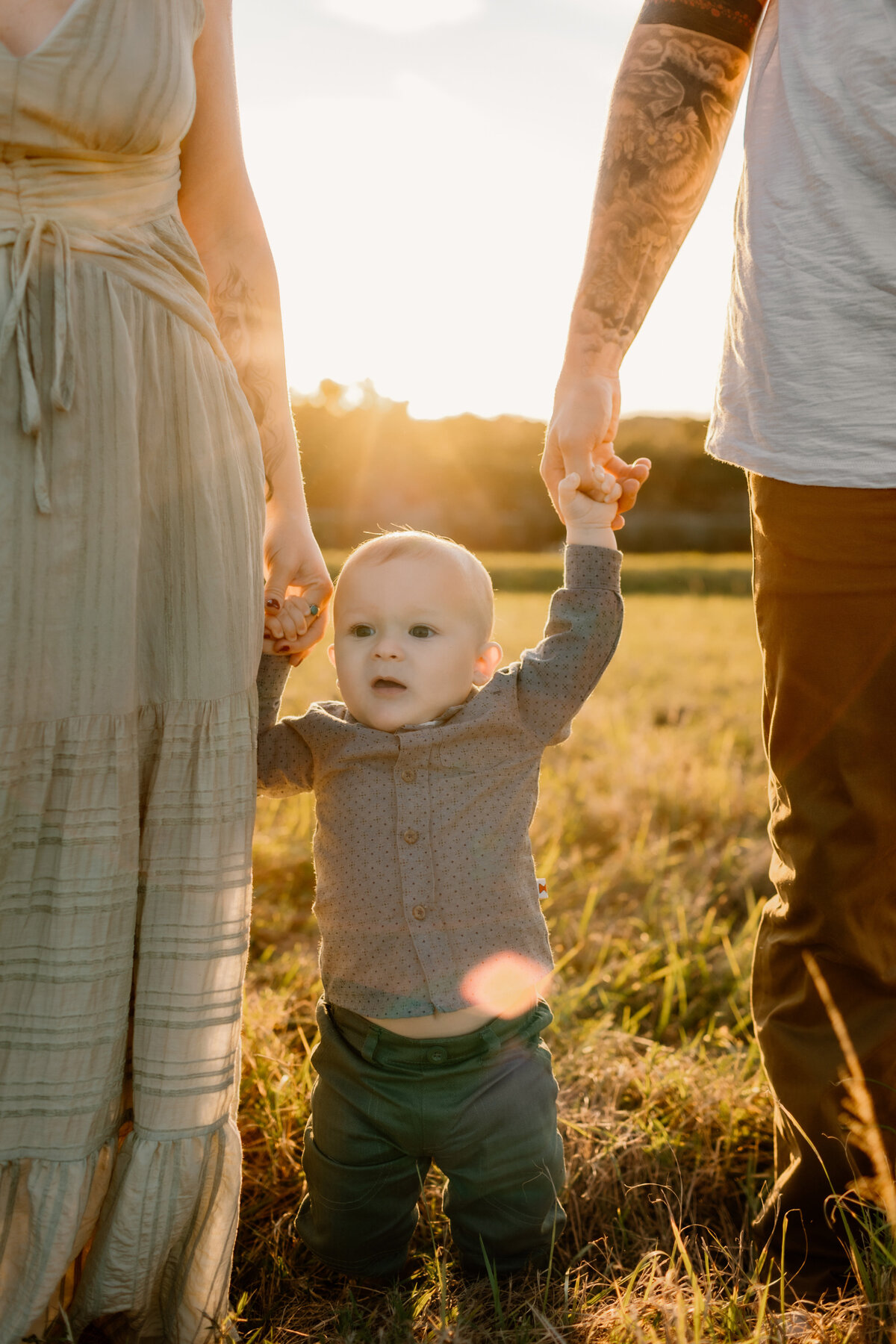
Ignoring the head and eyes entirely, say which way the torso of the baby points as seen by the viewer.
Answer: toward the camera
